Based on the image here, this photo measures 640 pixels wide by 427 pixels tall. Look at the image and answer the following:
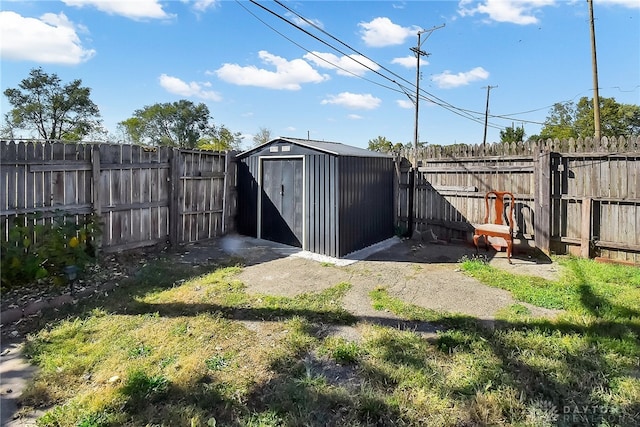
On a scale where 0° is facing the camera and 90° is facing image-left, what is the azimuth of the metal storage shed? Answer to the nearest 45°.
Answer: approximately 45°

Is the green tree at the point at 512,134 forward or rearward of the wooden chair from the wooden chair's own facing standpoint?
rearward

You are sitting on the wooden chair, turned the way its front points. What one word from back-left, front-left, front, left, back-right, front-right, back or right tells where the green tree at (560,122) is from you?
back-right

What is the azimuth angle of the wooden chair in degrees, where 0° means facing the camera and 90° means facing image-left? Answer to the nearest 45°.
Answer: approximately 45°

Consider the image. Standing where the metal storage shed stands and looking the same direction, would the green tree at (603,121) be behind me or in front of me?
behind

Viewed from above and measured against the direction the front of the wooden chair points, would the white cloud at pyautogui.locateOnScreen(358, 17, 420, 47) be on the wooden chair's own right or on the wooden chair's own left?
on the wooden chair's own right
